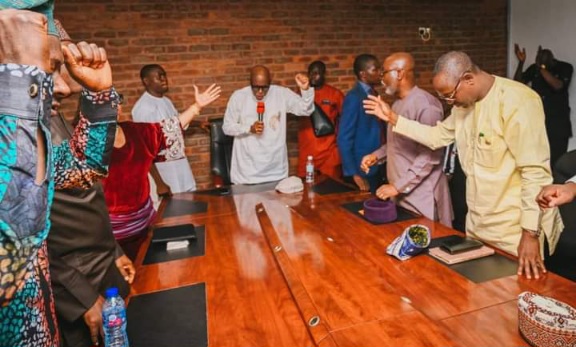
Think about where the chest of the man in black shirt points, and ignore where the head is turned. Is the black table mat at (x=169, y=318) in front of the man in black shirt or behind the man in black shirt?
in front

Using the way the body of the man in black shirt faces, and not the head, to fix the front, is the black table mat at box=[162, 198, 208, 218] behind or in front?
in front

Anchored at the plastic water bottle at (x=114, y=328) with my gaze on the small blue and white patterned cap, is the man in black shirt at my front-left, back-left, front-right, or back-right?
front-left

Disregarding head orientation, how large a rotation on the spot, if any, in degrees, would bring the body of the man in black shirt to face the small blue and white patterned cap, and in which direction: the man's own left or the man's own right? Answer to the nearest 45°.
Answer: approximately 45° to the man's own left

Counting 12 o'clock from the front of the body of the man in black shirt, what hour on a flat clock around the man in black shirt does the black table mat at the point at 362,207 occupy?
The black table mat is roughly at 11 o'clock from the man in black shirt.

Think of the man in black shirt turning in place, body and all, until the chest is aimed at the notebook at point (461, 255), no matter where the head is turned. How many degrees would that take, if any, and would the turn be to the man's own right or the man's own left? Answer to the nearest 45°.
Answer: approximately 45° to the man's own left

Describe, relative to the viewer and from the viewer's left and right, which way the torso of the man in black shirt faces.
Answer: facing the viewer and to the left of the viewer

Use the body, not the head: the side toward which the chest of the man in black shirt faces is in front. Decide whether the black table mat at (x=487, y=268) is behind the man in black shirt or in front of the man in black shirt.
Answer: in front
